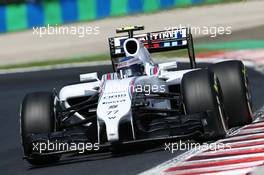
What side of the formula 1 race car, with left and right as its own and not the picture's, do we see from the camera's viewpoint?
front
